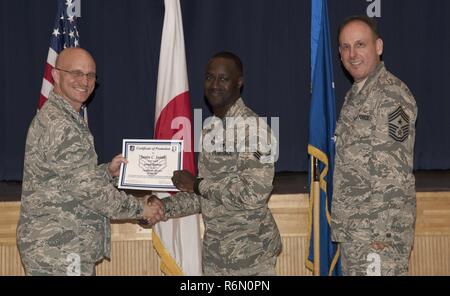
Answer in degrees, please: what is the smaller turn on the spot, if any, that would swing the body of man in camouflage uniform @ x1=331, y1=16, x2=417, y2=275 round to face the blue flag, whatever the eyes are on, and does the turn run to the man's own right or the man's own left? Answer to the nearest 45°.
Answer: approximately 45° to the man's own right

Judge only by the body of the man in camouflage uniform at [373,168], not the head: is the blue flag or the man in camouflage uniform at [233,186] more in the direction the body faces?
the man in camouflage uniform

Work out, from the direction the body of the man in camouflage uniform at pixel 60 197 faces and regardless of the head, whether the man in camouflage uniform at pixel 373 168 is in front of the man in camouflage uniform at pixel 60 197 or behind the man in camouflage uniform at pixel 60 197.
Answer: in front

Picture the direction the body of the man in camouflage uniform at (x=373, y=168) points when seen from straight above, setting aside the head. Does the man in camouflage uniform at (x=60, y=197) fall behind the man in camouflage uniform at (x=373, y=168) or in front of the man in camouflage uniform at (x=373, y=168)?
in front

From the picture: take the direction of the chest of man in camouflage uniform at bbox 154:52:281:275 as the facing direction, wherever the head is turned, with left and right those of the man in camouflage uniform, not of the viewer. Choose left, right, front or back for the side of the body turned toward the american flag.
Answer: right

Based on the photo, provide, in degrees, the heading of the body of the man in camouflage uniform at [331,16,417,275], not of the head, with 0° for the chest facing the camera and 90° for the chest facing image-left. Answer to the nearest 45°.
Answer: approximately 45°

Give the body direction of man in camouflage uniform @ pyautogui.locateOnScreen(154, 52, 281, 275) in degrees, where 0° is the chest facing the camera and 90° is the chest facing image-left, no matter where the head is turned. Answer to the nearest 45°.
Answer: approximately 45°
